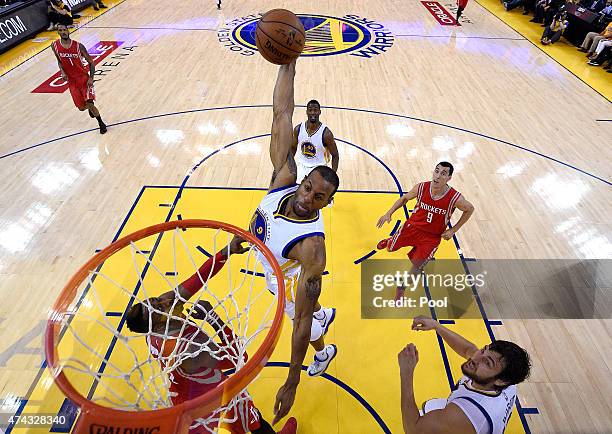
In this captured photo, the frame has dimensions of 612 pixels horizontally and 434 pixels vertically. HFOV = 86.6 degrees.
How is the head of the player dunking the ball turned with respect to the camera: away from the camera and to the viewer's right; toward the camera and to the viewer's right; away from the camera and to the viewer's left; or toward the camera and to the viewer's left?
toward the camera and to the viewer's left

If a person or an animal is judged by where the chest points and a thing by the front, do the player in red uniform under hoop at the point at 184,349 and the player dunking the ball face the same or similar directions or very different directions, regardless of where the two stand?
very different directions

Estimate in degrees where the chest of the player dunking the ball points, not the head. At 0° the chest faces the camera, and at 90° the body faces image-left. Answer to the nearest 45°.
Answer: approximately 45°

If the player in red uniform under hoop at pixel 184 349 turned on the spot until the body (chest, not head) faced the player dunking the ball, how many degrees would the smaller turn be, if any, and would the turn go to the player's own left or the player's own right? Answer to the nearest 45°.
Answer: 0° — they already face them

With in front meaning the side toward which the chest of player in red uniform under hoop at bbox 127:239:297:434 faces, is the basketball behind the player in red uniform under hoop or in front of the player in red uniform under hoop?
in front

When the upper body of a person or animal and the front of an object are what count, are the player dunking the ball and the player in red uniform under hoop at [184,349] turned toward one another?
yes

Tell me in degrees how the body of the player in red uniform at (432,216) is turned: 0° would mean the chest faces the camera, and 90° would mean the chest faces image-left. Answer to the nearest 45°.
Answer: approximately 0°
